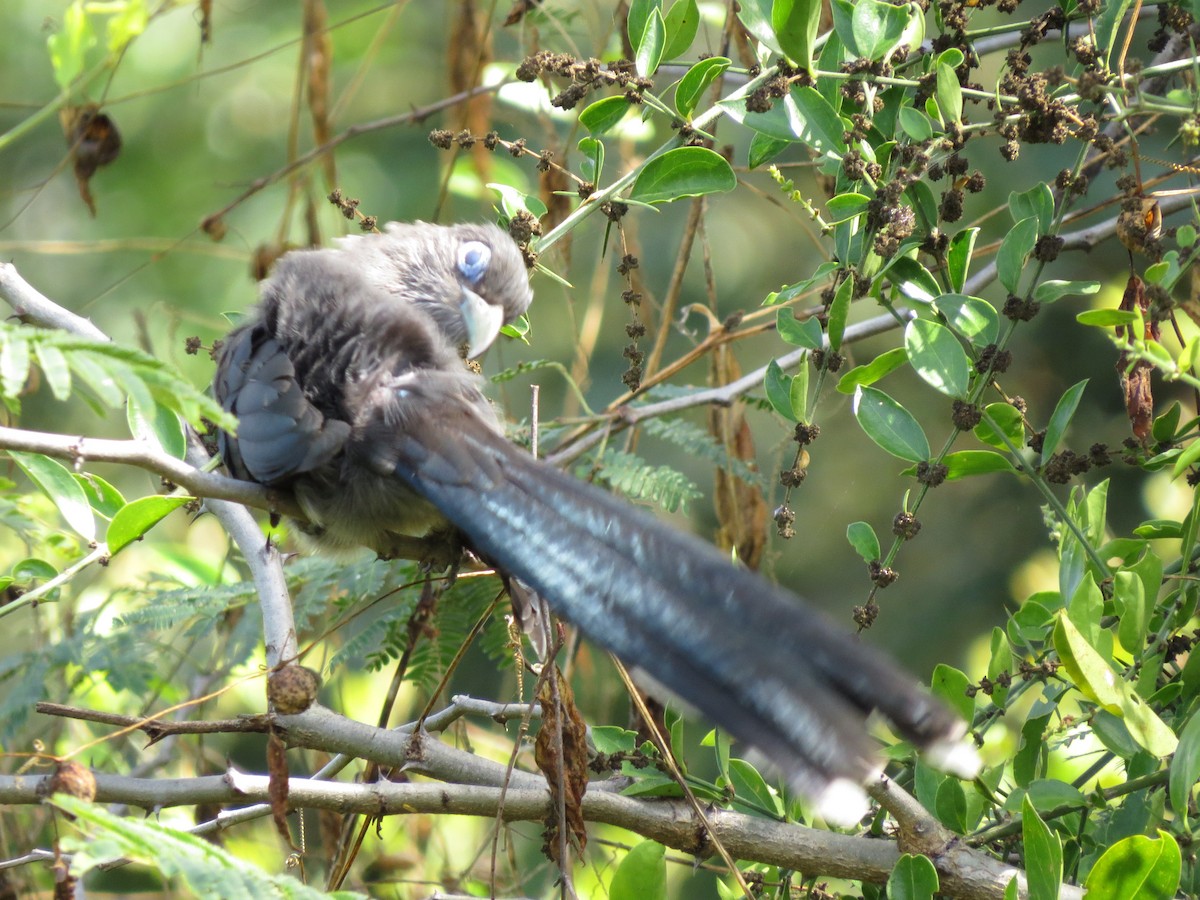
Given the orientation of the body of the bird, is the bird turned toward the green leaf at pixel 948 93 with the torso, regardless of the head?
no

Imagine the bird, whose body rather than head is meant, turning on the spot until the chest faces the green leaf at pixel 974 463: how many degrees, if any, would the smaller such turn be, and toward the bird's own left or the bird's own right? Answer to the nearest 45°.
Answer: approximately 135° to the bird's own right

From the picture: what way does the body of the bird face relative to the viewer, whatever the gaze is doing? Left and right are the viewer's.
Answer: facing away from the viewer and to the left of the viewer

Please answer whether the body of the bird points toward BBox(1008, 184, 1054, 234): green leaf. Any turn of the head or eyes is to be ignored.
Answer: no

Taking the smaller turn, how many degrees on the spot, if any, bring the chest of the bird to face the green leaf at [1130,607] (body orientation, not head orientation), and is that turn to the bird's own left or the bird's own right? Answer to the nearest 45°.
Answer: approximately 135° to the bird's own right

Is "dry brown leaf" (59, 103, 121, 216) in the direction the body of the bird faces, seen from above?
yes
